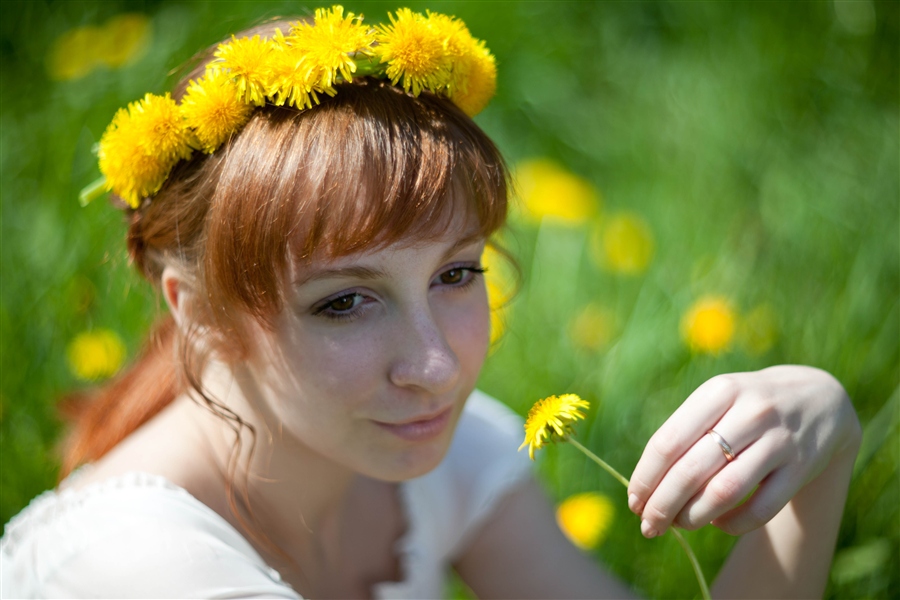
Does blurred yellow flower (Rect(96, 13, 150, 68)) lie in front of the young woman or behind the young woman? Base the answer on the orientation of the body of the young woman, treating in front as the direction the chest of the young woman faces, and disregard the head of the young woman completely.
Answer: behind

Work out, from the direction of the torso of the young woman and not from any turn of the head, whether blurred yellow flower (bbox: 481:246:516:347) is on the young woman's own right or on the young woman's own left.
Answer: on the young woman's own left

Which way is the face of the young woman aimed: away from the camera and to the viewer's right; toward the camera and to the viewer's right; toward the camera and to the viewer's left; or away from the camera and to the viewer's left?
toward the camera and to the viewer's right

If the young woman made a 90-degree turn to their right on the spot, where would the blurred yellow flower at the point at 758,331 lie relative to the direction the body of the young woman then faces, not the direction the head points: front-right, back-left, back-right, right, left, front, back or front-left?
back

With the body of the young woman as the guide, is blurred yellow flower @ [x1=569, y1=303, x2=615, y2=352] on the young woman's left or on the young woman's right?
on the young woman's left

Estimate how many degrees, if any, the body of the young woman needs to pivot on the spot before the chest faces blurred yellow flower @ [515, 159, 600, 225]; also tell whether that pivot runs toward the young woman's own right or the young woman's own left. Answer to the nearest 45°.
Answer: approximately 135° to the young woman's own left

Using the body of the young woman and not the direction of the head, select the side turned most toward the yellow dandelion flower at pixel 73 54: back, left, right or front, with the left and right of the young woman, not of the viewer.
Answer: back

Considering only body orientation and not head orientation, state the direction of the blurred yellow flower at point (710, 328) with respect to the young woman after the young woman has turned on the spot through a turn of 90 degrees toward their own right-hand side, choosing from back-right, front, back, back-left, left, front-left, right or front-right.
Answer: back

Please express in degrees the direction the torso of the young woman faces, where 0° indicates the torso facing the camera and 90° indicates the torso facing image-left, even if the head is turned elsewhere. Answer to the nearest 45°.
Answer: approximately 315°
